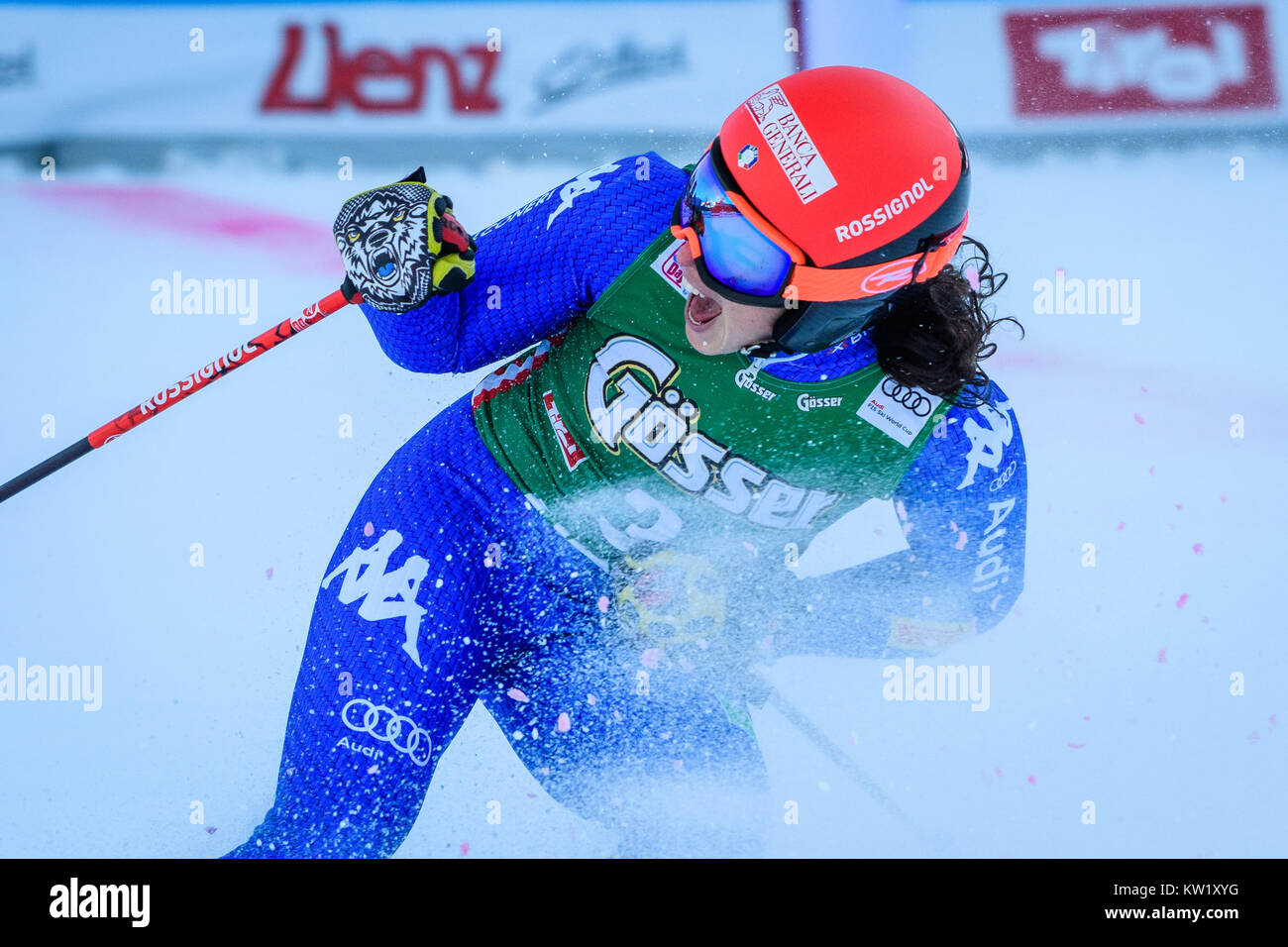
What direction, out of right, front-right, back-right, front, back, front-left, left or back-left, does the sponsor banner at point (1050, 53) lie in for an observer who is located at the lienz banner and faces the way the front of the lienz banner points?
left

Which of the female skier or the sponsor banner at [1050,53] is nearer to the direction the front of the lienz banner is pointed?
the female skier

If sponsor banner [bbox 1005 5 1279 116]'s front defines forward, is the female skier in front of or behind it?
in front

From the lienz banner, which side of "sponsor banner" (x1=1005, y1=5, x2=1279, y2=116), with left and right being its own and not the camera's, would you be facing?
right

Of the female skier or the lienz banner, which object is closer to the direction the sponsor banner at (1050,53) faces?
the female skier

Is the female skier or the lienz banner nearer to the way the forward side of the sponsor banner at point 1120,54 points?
the female skier

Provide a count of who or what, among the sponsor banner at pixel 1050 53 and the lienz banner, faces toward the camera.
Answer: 2

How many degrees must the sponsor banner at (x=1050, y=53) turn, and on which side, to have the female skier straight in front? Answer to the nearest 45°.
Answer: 0° — it already faces them

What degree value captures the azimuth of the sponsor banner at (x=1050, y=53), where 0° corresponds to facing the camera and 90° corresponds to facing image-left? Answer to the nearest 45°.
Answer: approximately 0°
